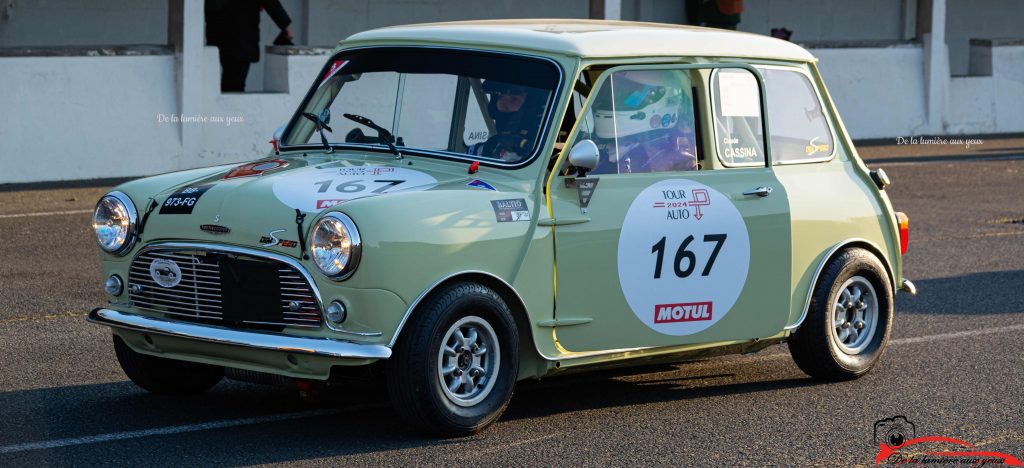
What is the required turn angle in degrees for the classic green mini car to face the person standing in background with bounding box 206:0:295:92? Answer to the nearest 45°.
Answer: approximately 135° to its right

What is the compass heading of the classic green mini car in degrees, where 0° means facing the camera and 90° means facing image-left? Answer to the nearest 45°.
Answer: approximately 45°

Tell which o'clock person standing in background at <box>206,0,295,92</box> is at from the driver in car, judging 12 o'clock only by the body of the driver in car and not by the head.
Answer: The person standing in background is roughly at 4 o'clock from the driver in car.

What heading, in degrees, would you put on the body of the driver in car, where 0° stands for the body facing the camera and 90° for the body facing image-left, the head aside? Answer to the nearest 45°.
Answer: approximately 45°
